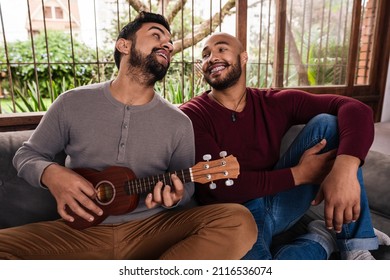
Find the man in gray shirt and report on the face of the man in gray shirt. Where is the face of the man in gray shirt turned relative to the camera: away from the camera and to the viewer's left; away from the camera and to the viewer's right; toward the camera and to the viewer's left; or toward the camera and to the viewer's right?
toward the camera and to the viewer's right

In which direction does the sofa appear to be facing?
toward the camera

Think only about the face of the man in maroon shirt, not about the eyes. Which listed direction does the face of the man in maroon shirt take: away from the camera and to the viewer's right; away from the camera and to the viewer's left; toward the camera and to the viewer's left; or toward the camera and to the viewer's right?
toward the camera and to the viewer's left

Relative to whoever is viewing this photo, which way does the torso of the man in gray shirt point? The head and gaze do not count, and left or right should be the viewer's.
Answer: facing the viewer

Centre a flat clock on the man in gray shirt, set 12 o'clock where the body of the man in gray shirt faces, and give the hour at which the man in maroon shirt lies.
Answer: The man in maroon shirt is roughly at 9 o'clock from the man in gray shirt.
